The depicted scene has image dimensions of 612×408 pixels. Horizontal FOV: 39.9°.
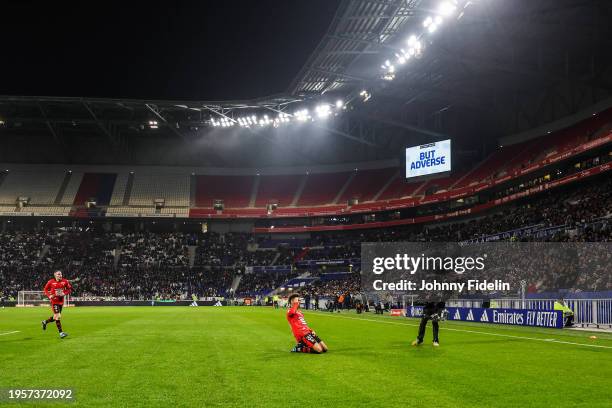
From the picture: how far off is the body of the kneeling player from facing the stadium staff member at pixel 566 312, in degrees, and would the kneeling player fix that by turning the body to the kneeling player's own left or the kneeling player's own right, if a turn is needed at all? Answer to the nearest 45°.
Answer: approximately 90° to the kneeling player's own left

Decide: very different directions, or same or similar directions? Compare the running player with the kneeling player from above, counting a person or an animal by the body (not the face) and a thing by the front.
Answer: same or similar directions

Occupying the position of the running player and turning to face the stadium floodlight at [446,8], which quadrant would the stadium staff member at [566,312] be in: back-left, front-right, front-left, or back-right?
front-right

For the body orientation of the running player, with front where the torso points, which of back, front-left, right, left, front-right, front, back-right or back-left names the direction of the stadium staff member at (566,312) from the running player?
front-left

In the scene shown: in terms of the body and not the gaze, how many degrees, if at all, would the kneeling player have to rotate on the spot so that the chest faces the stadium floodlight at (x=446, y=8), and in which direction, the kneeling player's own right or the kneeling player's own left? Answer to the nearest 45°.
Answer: approximately 135° to the kneeling player's own left

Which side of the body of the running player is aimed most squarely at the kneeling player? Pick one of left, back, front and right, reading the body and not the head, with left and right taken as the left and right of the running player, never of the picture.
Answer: front

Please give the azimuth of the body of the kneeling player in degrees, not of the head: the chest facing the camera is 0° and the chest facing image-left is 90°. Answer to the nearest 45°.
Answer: approximately 315°
